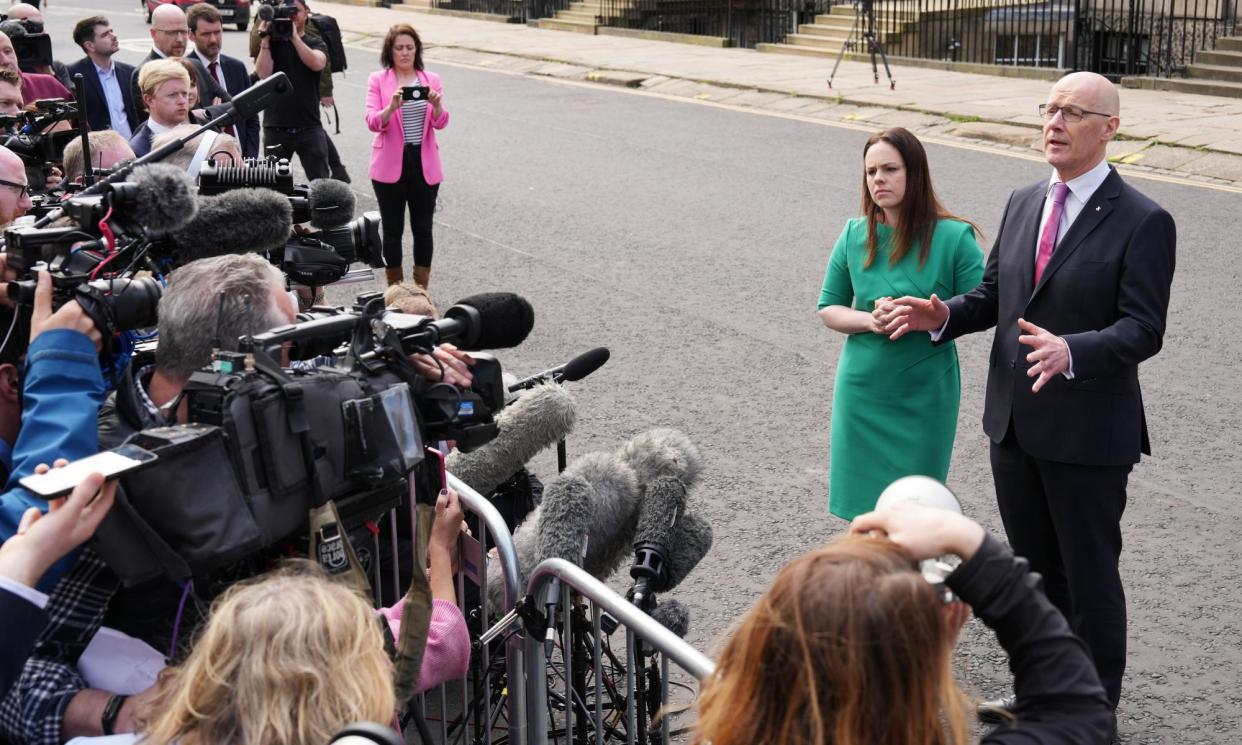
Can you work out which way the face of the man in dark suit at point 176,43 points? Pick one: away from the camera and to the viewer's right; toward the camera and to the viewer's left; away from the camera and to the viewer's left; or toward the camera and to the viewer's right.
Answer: toward the camera and to the viewer's right

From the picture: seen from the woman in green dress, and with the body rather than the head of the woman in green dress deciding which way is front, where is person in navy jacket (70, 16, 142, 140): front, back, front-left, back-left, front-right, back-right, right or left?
right

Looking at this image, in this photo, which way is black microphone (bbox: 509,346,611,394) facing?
to the viewer's right

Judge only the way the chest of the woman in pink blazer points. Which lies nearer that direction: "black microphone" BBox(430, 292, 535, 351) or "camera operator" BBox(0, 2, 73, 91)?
the black microphone

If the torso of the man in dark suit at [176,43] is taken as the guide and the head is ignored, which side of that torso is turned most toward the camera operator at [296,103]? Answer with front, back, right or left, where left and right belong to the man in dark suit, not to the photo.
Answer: left

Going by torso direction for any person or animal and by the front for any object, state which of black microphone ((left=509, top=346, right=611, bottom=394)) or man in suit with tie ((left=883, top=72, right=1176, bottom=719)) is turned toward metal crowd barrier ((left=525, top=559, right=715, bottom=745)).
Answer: the man in suit with tie

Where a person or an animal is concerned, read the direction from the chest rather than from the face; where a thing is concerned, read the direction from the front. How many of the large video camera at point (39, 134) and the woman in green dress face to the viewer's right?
1

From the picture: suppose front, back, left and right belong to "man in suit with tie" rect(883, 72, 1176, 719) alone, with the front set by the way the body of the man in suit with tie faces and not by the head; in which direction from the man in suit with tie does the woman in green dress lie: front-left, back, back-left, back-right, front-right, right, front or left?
right

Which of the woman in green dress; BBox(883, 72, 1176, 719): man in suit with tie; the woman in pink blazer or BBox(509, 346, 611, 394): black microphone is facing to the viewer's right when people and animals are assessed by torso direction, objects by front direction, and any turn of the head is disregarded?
the black microphone

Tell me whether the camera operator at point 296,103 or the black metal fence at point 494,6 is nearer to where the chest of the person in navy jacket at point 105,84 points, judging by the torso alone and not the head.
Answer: the camera operator

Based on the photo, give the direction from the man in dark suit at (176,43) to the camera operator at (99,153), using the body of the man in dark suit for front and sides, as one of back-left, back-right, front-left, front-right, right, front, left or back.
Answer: front-right

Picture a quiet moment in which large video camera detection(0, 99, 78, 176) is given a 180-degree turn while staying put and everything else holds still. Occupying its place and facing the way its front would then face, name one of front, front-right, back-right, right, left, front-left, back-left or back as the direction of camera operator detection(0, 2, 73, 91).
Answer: right

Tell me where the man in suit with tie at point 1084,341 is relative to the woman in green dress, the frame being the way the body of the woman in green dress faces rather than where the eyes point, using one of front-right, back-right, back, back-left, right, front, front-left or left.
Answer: left

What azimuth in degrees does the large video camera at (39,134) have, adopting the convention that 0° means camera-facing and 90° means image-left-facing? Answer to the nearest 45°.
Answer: approximately 270°

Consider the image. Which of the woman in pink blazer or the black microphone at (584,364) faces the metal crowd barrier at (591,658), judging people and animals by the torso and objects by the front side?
the woman in pink blazer

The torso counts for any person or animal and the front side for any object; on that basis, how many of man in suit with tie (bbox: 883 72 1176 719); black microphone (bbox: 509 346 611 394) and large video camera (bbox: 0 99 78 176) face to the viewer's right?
2
